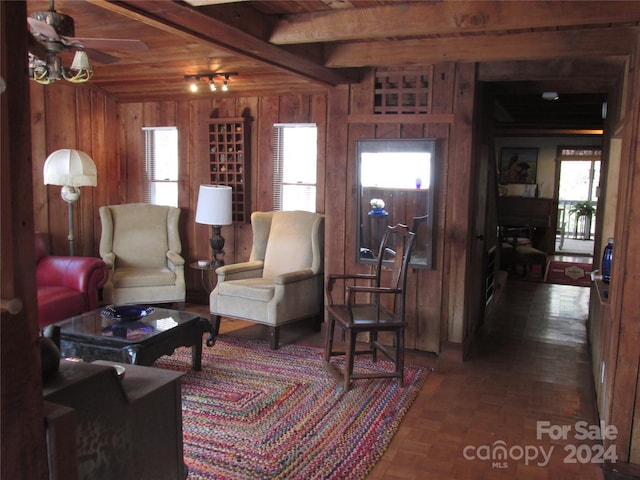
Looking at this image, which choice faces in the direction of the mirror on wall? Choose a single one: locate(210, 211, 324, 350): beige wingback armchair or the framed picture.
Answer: the framed picture

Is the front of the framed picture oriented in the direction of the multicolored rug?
yes

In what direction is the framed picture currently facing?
toward the camera

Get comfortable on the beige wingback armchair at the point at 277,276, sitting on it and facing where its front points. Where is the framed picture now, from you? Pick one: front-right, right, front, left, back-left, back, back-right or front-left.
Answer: back

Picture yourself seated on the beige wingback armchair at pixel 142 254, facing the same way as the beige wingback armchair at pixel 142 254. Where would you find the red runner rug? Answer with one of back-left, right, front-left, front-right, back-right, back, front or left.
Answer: left

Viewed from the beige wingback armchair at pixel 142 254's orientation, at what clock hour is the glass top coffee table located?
The glass top coffee table is roughly at 12 o'clock from the beige wingback armchair.

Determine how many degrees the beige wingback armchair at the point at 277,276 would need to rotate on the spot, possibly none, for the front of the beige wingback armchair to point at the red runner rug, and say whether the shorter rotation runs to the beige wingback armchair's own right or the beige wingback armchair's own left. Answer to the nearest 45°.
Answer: approximately 180°

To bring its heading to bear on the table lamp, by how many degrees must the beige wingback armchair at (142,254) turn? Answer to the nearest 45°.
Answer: approximately 45° to its left

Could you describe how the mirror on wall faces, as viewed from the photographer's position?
facing the viewer

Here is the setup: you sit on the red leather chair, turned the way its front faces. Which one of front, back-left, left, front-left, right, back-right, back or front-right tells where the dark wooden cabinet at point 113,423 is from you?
front-right

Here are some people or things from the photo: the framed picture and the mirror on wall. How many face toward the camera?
2

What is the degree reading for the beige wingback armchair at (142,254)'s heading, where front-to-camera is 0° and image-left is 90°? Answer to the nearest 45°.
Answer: approximately 0°

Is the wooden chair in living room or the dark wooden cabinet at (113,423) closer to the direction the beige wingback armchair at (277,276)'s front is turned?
the dark wooden cabinet
